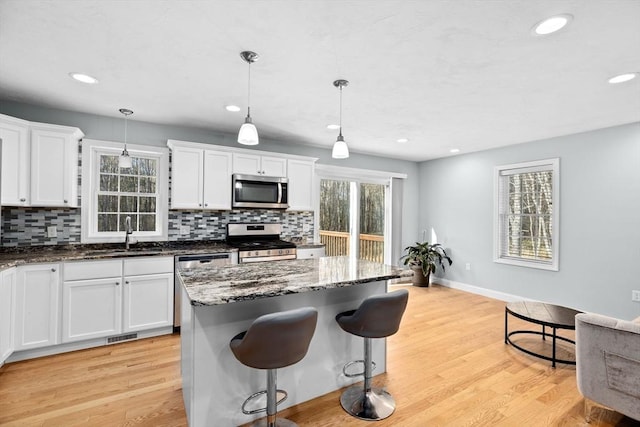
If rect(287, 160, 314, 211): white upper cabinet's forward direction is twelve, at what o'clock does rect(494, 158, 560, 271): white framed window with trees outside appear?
The white framed window with trees outside is roughly at 9 o'clock from the white upper cabinet.

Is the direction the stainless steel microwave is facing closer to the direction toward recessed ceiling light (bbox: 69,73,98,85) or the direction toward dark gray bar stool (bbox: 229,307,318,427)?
the dark gray bar stool

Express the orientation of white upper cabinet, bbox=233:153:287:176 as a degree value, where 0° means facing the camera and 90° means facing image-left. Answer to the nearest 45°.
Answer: approximately 0°

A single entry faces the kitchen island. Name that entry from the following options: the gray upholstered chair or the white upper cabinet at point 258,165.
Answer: the white upper cabinet

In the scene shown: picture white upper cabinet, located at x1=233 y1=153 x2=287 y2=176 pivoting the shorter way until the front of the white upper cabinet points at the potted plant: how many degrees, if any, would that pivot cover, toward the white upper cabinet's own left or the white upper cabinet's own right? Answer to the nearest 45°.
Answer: approximately 90° to the white upper cabinet's own left

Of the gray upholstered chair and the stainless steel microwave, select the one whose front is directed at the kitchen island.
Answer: the stainless steel microwave

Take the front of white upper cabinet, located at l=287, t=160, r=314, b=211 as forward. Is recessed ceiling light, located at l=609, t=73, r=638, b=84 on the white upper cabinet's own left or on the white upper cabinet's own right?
on the white upper cabinet's own left
